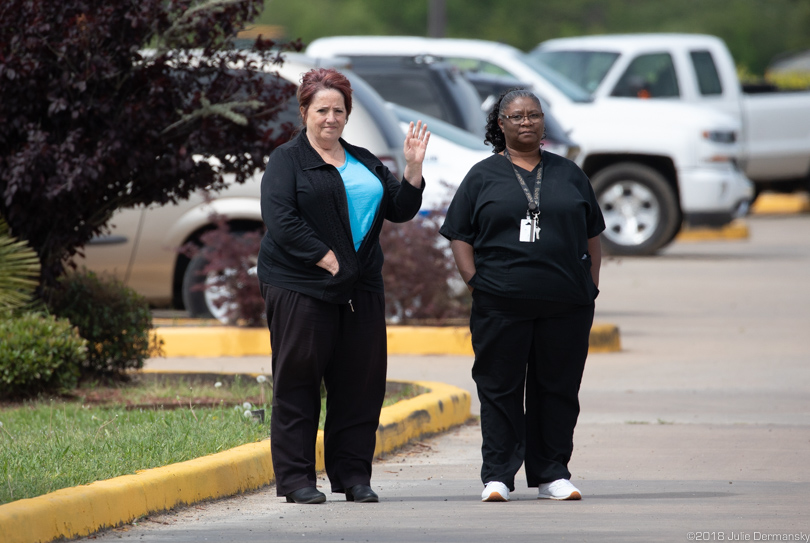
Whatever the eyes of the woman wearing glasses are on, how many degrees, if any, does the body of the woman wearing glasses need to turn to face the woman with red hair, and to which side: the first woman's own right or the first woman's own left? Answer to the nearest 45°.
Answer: approximately 90° to the first woman's own right

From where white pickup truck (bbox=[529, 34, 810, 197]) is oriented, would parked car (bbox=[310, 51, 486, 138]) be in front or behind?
in front

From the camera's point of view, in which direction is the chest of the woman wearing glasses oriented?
toward the camera

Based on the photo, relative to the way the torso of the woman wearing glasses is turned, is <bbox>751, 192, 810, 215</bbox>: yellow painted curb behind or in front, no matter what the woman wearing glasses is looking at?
behind

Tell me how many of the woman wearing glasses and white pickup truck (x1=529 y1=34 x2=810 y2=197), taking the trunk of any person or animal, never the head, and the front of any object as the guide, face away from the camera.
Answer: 0

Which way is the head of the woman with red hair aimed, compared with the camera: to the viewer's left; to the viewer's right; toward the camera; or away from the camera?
toward the camera

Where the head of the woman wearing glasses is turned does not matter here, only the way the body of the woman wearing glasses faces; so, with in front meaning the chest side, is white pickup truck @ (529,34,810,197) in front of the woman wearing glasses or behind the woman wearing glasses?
behind

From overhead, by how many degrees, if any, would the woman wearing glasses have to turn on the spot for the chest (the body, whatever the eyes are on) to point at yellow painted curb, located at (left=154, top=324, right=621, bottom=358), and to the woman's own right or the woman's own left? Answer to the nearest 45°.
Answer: approximately 135° to the woman's own right

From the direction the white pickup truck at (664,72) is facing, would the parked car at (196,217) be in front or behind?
in front

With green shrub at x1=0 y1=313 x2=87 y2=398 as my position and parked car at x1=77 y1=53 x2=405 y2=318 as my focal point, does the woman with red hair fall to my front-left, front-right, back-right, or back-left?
back-right

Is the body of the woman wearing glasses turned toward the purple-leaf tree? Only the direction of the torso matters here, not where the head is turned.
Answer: no

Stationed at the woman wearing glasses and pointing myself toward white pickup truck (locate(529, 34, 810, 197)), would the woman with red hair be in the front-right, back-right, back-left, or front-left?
back-left

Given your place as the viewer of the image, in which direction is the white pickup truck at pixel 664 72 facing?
facing the viewer and to the left of the viewer
